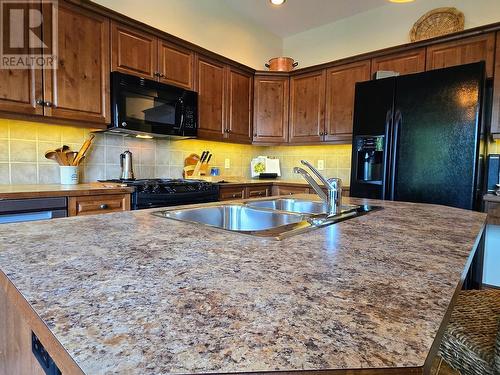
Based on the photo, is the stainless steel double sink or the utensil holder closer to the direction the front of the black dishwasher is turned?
the stainless steel double sink

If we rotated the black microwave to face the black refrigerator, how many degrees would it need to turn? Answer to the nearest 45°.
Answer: approximately 45° to its left

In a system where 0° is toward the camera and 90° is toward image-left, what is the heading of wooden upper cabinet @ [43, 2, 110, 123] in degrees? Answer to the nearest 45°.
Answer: approximately 315°

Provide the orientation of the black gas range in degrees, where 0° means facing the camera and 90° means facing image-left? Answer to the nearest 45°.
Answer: approximately 315°

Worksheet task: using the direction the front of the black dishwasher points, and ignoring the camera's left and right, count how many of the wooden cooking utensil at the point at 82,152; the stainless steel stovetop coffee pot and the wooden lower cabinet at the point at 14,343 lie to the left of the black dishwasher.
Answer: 2

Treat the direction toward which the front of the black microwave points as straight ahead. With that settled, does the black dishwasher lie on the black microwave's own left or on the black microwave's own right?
on the black microwave's own right

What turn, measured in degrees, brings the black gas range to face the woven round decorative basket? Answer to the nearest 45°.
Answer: approximately 45° to its left
